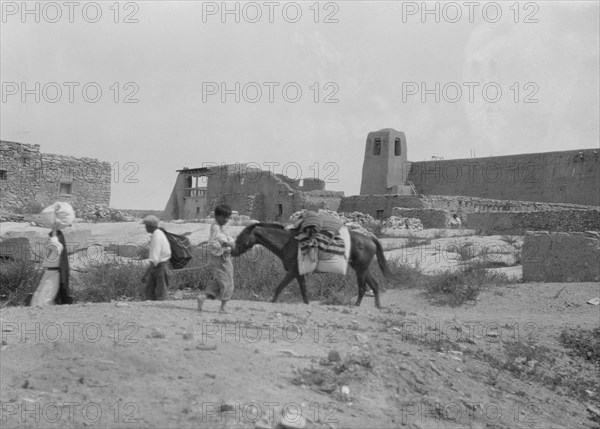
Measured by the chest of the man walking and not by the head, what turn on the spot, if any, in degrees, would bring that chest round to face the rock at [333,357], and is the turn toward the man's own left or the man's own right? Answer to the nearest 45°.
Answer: approximately 135° to the man's own left

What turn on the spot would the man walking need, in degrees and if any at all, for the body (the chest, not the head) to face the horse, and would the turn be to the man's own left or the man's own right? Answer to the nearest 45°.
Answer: approximately 180°

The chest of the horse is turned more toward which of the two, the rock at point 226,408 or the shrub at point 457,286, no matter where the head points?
the rock

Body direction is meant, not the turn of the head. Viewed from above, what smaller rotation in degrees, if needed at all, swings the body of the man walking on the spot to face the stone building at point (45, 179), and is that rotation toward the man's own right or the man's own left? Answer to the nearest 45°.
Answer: approximately 90° to the man's own right

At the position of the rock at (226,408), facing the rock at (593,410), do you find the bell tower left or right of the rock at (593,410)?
left

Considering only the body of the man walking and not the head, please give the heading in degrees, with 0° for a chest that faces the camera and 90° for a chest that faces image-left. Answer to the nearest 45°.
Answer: approximately 90°

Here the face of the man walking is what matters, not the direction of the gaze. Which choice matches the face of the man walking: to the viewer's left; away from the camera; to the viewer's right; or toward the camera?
to the viewer's left

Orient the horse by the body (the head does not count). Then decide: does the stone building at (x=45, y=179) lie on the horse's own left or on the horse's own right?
on the horse's own right

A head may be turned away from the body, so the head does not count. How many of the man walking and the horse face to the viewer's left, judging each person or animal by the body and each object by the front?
2

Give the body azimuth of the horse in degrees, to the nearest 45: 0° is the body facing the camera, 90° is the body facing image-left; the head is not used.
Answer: approximately 90°
